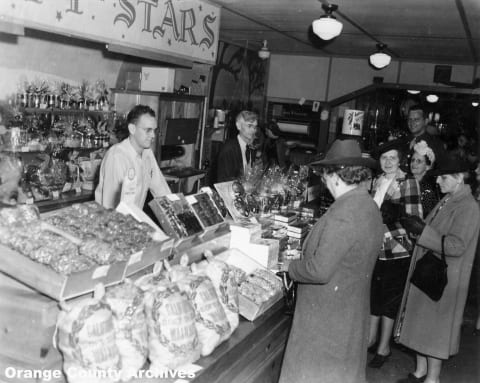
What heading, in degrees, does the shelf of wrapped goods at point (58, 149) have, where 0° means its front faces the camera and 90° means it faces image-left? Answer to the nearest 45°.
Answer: approximately 315°

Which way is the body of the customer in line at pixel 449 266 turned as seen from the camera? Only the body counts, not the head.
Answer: to the viewer's left

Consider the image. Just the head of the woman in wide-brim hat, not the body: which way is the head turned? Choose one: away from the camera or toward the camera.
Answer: away from the camera

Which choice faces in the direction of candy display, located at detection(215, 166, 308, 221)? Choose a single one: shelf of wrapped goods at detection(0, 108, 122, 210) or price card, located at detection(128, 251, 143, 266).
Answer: the shelf of wrapped goods

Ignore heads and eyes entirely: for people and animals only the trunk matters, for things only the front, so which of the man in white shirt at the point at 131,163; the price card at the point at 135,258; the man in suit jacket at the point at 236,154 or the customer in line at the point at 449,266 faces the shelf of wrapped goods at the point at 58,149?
the customer in line

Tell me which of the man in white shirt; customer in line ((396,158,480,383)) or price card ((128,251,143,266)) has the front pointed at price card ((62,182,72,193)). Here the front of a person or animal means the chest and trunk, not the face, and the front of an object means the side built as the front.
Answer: the customer in line

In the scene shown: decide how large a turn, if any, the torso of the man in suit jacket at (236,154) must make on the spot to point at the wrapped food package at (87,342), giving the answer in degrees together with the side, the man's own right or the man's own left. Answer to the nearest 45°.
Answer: approximately 45° to the man's own right

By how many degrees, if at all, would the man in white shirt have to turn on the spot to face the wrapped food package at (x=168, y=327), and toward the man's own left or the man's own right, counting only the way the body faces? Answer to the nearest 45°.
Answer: approximately 45° to the man's own right
